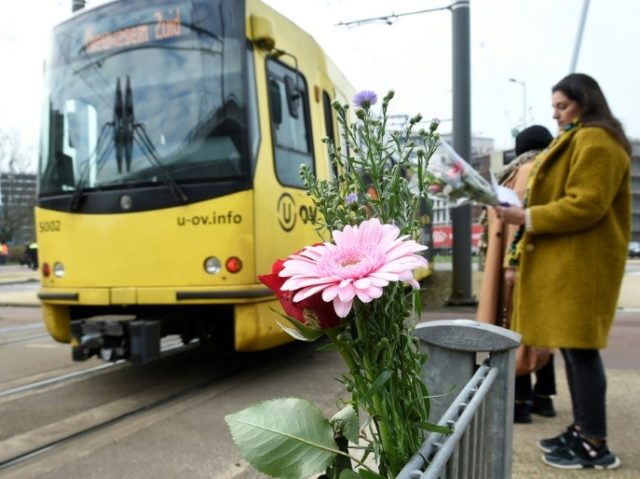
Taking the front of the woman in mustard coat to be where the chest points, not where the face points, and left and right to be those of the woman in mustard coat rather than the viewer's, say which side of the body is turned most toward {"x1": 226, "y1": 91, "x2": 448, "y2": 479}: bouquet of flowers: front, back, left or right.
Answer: left

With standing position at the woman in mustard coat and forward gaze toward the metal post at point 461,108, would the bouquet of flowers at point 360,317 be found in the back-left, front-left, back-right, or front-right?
back-left

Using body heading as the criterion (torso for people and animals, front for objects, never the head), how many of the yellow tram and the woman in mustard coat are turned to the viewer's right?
0

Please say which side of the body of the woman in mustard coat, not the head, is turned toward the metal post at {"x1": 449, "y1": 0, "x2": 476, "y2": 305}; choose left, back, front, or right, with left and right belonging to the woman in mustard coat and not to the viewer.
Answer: right

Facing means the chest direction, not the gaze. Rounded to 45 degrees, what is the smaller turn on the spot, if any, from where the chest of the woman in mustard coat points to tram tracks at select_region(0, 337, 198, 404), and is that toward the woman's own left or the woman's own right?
0° — they already face it

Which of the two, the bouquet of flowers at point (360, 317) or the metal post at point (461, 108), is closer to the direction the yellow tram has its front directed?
the bouquet of flowers

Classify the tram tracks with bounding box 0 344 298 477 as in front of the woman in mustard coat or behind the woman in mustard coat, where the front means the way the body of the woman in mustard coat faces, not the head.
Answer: in front

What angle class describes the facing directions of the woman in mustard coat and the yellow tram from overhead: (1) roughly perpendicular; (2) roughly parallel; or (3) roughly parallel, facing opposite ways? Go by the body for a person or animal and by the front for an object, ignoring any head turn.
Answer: roughly perpendicular

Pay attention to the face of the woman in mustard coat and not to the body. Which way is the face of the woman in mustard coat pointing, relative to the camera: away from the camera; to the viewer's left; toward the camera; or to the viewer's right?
to the viewer's left

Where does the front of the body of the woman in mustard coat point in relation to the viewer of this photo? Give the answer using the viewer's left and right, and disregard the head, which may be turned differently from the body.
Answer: facing to the left of the viewer

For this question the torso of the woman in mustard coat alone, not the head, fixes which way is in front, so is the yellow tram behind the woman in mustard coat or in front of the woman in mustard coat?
in front

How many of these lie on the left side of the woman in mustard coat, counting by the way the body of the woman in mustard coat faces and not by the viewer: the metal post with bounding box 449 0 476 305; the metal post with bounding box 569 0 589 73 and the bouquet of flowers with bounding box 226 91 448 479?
1

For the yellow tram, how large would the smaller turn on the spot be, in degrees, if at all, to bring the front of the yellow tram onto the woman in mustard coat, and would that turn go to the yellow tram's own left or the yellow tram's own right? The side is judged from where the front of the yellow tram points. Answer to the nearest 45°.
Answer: approximately 90° to the yellow tram's own left

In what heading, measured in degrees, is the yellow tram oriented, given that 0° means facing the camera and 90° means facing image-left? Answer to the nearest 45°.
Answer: approximately 45°
